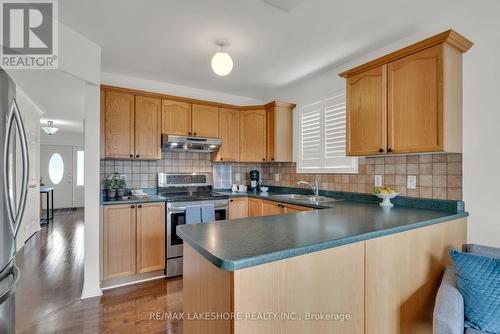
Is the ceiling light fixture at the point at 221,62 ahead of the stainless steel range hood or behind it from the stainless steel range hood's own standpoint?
ahead

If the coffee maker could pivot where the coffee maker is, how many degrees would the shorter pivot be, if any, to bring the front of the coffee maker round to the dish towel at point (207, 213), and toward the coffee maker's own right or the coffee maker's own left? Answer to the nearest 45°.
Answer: approximately 45° to the coffee maker's own right

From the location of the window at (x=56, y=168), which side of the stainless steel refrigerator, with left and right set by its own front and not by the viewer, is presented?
left

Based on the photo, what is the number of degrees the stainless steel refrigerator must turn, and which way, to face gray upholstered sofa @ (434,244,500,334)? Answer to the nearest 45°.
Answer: approximately 45° to its right

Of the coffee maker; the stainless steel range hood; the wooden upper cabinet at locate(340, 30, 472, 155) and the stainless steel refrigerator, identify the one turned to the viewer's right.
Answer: the stainless steel refrigerator

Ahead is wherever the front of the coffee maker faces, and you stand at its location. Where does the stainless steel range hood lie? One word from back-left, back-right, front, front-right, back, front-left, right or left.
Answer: front-right

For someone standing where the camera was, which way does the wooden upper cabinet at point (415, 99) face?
facing the viewer and to the left of the viewer

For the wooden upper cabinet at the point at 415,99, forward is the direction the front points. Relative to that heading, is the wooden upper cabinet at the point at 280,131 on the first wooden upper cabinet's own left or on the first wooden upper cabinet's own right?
on the first wooden upper cabinet's own right

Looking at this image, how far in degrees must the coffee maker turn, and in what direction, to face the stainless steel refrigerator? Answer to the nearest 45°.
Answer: approximately 45° to its right

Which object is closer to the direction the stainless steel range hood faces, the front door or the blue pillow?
the blue pillow

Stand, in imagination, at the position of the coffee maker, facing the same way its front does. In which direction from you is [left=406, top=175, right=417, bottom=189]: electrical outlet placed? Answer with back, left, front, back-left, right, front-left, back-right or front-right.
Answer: front-left

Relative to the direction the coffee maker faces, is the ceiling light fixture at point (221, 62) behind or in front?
in front

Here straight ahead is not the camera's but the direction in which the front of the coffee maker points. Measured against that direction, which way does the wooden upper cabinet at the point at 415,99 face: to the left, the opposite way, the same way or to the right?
to the right

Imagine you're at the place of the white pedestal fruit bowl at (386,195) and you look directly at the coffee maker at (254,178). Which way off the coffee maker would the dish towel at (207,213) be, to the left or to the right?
left

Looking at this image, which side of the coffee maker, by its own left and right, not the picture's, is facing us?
front

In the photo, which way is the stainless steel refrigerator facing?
to the viewer's right

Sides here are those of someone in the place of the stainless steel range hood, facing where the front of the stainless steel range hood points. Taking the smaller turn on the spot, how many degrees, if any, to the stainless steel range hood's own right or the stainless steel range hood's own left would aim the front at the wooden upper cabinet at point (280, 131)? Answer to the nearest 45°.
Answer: approximately 90° to the stainless steel range hood's own left

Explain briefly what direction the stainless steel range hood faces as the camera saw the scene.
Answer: facing the viewer

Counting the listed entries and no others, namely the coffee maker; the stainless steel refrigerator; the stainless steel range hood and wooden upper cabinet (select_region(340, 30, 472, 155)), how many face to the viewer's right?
1

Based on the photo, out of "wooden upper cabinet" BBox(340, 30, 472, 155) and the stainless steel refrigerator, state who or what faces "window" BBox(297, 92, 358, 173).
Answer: the stainless steel refrigerator
